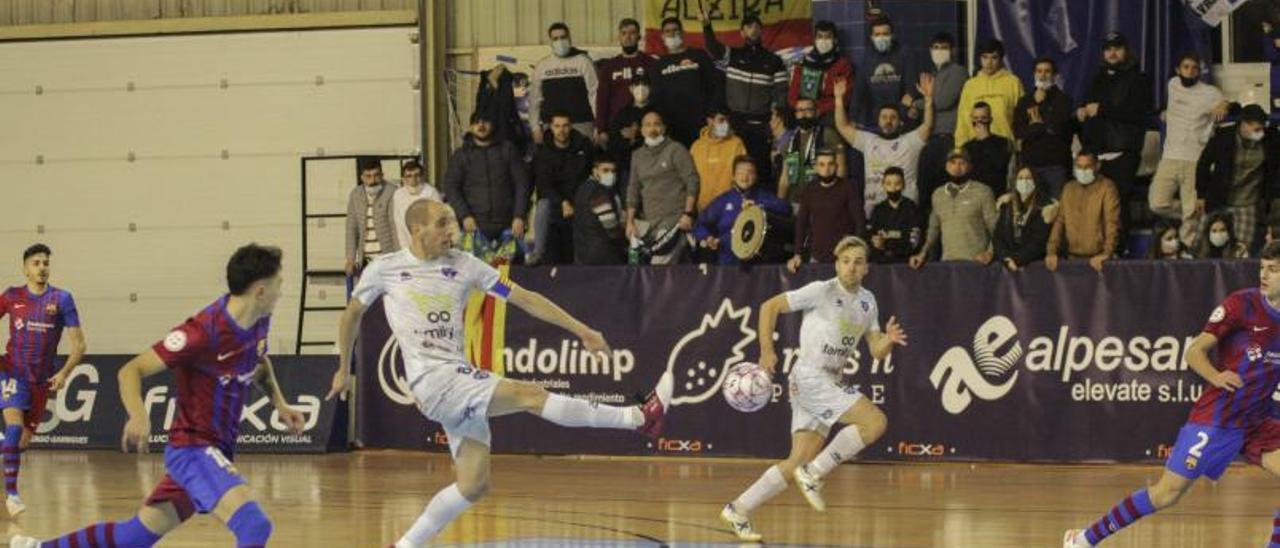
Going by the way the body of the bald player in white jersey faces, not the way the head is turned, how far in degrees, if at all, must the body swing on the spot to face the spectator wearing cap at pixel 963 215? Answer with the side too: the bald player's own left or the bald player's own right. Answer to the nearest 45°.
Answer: approximately 90° to the bald player's own left

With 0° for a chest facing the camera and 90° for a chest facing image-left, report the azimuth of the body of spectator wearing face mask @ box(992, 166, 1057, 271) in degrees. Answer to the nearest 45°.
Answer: approximately 0°

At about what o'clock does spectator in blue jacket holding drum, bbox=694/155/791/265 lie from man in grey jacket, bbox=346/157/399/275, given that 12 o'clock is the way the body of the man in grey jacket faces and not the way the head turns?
The spectator in blue jacket holding drum is roughly at 10 o'clock from the man in grey jacket.

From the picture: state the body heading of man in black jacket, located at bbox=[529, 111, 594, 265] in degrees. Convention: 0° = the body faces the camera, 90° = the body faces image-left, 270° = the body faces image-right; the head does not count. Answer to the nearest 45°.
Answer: approximately 0°

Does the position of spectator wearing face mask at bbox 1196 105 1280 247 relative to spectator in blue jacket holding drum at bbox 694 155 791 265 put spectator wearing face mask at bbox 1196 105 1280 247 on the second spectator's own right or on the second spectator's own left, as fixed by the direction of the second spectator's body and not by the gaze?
on the second spectator's own left

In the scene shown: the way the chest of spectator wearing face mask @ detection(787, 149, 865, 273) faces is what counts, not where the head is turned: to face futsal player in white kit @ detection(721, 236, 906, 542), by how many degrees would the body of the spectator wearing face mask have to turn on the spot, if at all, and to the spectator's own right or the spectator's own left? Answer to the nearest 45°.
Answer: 0° — they already face them

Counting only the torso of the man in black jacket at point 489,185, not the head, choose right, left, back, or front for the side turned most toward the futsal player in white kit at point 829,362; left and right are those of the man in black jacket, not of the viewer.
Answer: front

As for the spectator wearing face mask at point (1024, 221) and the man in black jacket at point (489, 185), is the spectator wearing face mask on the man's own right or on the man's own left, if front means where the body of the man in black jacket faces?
on the man's own left

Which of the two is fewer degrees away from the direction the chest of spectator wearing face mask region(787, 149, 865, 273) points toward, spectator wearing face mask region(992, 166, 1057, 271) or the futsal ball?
the futsal ball
